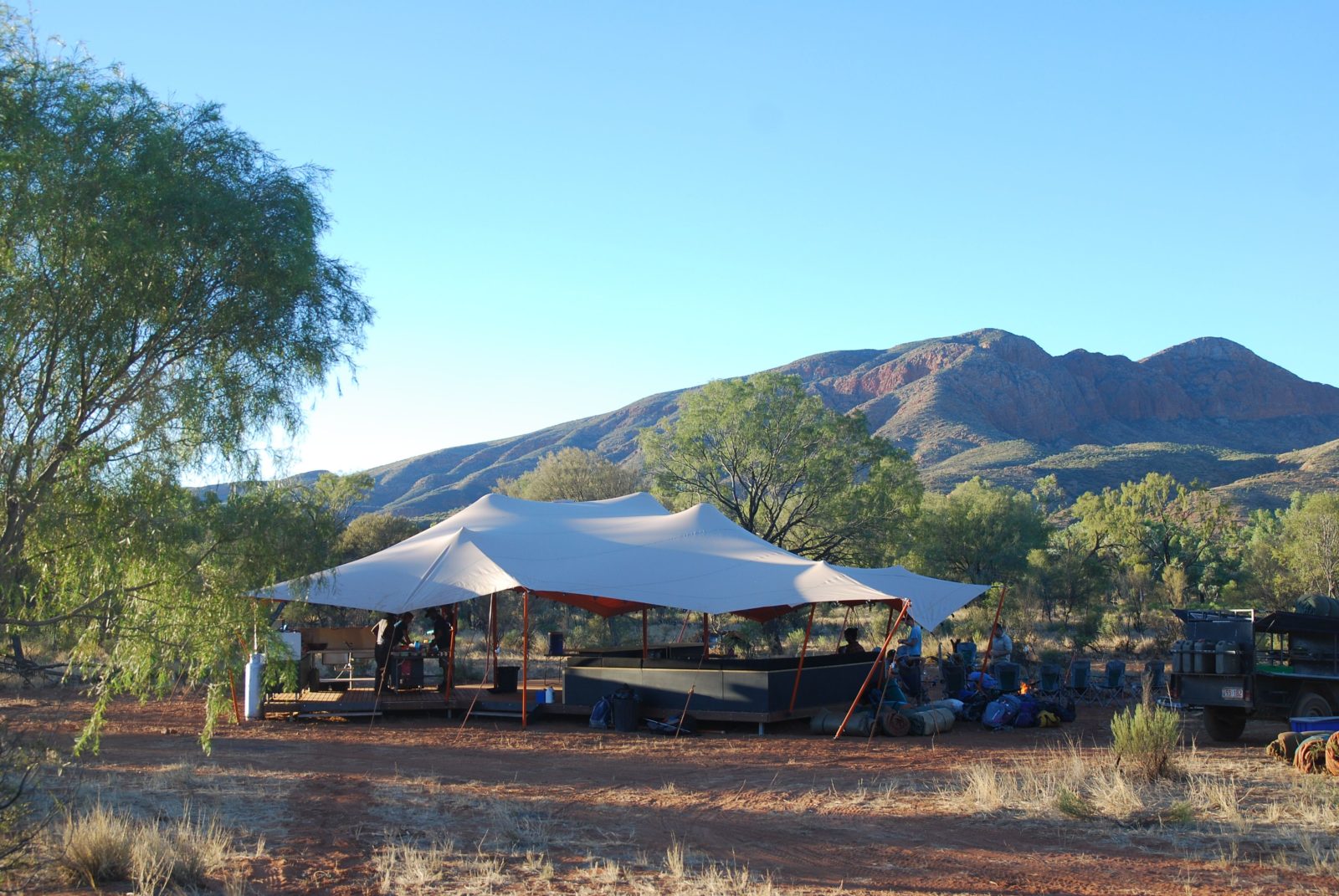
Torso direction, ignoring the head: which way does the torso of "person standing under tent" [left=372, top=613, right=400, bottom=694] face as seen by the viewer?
to the viewer's right

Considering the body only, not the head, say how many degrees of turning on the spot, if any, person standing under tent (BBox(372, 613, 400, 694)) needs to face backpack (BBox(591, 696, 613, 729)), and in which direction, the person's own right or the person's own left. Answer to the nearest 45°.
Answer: approximately 45° to the person's own right

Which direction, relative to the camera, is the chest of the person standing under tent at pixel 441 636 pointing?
to the viewer's left

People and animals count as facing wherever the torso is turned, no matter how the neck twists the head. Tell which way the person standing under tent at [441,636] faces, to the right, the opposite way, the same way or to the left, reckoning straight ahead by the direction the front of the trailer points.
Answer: the opposite way

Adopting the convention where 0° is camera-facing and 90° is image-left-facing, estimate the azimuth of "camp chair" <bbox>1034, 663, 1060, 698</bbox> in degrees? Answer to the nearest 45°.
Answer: approximately 45°

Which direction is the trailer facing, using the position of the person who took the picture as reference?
facing away from the viewer and to the right of the viewer

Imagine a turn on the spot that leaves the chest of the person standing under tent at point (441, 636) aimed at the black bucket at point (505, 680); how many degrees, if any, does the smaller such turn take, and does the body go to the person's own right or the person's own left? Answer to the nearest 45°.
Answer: approximately 180°

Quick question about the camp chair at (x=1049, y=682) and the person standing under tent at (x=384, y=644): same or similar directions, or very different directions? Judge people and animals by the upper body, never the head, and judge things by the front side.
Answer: very different directions
